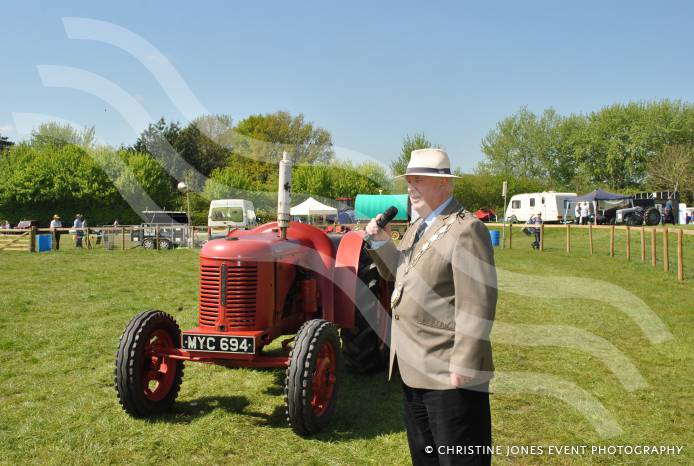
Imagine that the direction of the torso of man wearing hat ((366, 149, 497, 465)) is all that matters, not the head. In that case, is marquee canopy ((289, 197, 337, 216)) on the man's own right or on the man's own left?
on the man's own right

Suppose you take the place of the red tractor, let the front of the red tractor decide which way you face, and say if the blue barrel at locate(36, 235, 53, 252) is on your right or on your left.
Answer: on your right

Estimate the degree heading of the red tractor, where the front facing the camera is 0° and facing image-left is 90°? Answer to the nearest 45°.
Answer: approximately 45°

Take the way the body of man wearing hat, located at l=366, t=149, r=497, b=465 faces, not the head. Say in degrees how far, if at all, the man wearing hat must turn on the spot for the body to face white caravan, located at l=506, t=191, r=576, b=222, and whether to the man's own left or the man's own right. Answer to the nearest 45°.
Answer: approximately 135° to the man's own right

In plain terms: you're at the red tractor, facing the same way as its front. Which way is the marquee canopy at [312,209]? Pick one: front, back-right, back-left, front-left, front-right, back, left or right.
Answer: back-right

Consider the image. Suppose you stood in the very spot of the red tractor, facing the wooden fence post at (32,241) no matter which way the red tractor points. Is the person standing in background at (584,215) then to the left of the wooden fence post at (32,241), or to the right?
right

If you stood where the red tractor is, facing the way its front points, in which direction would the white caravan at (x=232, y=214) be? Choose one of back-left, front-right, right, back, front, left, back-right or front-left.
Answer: back-right

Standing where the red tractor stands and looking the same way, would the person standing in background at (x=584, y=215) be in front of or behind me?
behind

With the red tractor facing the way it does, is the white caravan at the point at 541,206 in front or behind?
behind

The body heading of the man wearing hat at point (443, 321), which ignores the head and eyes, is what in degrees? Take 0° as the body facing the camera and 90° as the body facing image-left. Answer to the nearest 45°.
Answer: approximately 45°

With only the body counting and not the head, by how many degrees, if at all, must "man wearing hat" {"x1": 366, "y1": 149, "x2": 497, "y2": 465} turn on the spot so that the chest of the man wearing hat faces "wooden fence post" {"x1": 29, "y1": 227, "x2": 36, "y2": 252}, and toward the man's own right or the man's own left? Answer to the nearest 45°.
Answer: approximately 90° to the man's own right

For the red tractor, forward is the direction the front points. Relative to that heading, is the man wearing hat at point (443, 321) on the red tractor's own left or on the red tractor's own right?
on the red tractor's own left
